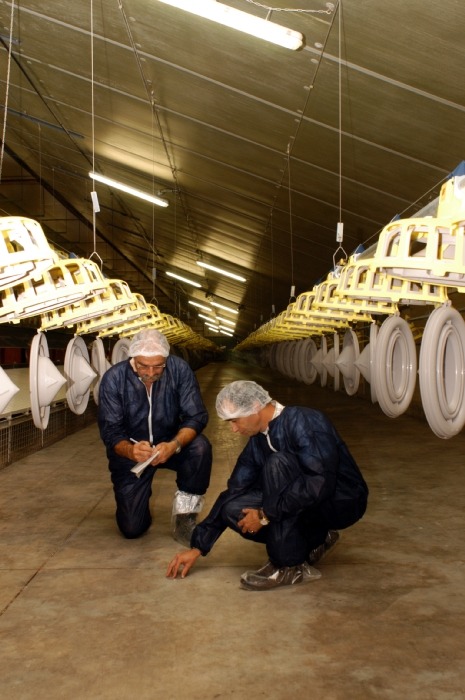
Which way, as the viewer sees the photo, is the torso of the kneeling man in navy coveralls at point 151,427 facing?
toward the camera

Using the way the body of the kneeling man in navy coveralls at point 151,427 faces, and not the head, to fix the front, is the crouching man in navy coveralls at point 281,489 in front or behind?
in front
